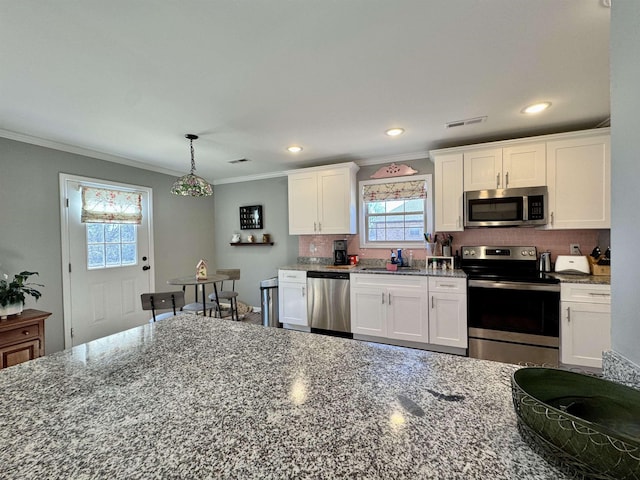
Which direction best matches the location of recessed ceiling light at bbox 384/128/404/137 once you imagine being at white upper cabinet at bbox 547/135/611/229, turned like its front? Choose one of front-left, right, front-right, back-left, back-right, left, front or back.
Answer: front-right

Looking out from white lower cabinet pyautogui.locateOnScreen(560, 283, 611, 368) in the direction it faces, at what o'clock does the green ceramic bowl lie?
The green ceramic bowl is roughly at 12 o'clock from the white lower cabinet.

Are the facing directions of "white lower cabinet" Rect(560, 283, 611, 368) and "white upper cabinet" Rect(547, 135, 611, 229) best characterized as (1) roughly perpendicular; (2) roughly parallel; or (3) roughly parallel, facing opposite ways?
roughly parallel

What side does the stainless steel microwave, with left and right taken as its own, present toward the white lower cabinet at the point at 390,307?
right

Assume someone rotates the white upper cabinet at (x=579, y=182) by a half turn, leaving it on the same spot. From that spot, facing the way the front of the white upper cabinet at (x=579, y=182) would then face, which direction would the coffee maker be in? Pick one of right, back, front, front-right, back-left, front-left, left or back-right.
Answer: left

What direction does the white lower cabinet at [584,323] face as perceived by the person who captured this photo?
facing the viewer

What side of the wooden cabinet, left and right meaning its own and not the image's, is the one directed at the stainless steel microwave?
front

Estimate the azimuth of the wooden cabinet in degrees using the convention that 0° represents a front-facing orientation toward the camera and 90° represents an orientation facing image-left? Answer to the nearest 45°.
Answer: approximately 315°

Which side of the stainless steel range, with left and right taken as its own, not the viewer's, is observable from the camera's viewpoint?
front

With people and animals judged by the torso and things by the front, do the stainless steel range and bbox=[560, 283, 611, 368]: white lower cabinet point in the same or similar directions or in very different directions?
same or similar directions

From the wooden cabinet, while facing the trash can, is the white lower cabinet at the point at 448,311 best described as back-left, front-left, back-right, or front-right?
front-right

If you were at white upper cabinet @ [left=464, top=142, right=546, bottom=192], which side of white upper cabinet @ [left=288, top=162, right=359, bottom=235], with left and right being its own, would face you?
left

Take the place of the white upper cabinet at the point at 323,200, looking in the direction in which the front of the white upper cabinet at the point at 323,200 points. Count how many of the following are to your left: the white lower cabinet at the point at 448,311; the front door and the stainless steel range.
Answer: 2

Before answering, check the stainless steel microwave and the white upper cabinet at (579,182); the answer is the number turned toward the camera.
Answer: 2
